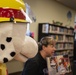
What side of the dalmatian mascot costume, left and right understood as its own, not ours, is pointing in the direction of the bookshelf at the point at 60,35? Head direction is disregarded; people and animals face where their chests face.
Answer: left

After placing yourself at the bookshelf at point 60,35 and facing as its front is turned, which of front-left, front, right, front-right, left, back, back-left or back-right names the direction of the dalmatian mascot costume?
front-right

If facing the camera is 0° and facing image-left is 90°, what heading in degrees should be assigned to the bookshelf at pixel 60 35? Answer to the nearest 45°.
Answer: approximately 315°

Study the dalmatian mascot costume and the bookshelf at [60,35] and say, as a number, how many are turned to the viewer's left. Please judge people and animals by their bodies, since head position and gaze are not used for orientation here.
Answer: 0
